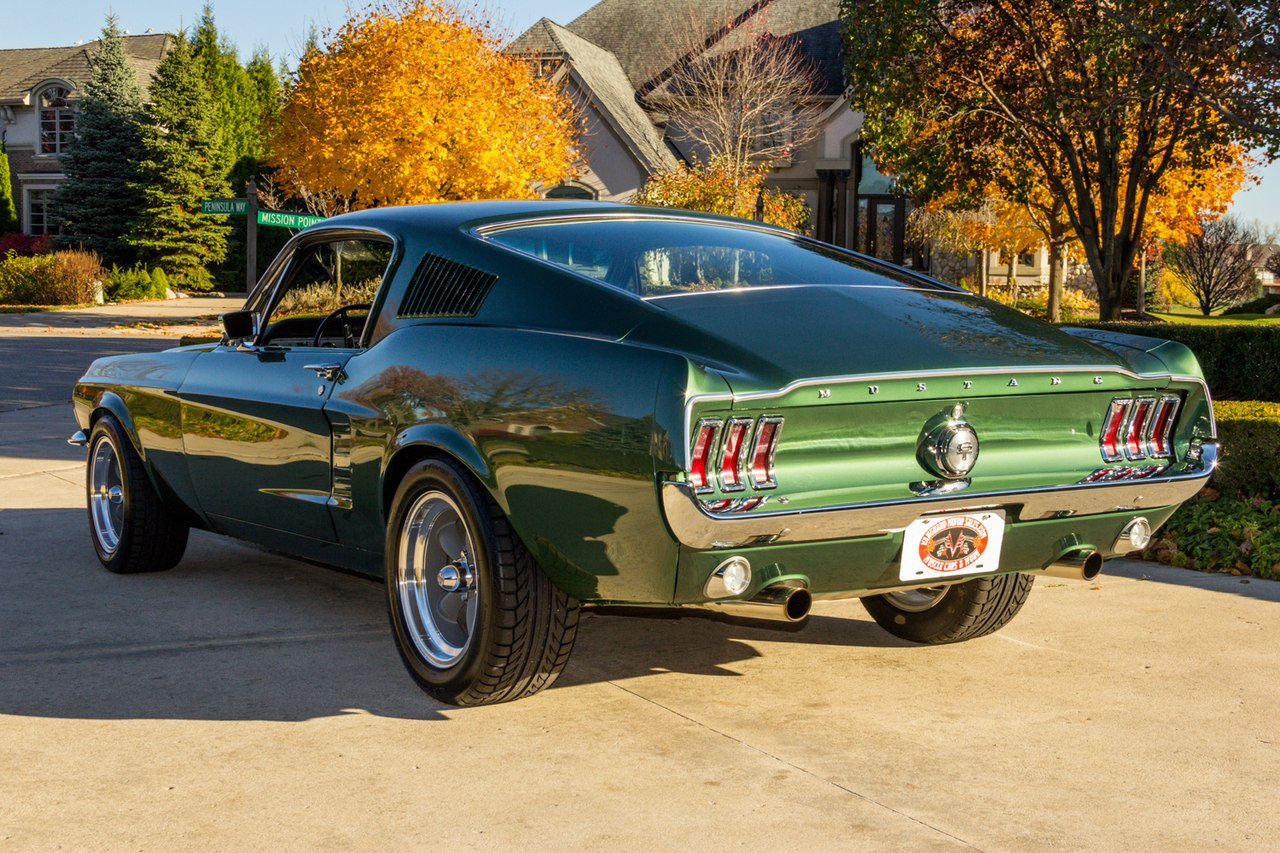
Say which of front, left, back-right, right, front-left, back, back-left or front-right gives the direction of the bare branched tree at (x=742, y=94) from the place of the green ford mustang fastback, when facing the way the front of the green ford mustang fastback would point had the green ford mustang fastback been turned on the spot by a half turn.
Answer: back-left

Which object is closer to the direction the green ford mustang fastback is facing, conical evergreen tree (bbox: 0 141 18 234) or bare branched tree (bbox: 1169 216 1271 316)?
the conical evergreen tree

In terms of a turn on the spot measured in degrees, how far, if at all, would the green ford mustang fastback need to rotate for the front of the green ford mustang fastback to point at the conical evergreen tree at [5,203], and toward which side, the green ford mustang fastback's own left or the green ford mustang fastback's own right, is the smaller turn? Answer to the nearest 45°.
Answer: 0° — it already faces it

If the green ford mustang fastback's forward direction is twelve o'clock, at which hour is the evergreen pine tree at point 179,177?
The evergreen pine tree is roughly at 1 o'clock from the green ford mustang fastback.

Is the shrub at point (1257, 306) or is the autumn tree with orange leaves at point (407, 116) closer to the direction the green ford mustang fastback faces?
the autumn tree with orange leaves

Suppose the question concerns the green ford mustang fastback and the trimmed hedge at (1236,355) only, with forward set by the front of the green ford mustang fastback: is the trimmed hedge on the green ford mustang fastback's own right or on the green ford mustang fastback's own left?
on the green ford mustang fastback's own right

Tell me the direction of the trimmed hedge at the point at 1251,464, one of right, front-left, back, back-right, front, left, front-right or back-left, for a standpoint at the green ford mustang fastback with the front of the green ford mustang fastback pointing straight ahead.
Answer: right

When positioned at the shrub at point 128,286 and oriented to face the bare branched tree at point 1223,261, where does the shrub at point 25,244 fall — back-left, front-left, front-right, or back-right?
back-left

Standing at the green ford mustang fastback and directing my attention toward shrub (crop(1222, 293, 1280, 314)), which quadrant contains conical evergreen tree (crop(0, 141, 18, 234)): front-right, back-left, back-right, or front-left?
front-left

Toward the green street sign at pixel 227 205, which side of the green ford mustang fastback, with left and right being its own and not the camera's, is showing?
front

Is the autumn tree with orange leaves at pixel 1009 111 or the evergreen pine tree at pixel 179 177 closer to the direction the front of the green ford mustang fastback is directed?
the evergreen pine tree

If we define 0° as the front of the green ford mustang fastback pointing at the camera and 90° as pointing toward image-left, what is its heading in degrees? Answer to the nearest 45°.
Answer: approximately 135°

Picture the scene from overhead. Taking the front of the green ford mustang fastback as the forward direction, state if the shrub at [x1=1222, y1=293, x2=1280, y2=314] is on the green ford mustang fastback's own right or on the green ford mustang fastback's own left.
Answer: on the green ford mustang fastback's own right

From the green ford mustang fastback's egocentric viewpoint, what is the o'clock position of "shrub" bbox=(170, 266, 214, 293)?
The shrub is roughly at 1 o'clock from the green ford mustang fastback.

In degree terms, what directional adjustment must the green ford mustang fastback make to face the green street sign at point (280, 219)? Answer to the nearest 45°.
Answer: approximately 45° to its right

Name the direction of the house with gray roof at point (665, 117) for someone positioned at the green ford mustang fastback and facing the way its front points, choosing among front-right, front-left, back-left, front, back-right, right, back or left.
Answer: front-right

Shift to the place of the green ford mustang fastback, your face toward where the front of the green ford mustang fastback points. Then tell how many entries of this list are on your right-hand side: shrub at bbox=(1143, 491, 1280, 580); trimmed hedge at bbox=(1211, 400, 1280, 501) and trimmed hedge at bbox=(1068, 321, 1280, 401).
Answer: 3
